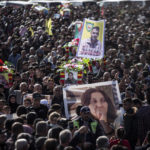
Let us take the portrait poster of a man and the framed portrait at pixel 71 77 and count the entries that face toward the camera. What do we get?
2

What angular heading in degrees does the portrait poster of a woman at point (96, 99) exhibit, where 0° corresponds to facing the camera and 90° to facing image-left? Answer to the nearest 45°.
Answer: approximately 0°

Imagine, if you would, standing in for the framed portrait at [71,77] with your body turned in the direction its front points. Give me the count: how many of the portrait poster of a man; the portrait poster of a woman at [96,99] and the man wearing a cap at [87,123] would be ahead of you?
2

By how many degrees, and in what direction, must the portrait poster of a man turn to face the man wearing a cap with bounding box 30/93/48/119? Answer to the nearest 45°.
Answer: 0° — it already faces them

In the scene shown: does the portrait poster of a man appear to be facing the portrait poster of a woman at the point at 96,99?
yes

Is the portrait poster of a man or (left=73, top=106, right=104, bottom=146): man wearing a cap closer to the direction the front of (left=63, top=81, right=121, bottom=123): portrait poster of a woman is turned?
the man wearing a cap

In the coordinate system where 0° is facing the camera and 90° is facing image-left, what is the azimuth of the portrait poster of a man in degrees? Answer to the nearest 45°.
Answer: approximately 0°

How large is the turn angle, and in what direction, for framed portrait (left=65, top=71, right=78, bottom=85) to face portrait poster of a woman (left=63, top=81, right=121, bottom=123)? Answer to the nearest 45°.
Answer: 0° — it already faces it

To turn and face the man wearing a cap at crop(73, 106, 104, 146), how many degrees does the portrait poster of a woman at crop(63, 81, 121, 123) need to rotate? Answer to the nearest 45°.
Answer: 0° — it already faces them

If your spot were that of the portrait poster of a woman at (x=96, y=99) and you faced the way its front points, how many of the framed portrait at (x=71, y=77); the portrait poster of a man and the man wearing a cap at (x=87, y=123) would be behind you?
2

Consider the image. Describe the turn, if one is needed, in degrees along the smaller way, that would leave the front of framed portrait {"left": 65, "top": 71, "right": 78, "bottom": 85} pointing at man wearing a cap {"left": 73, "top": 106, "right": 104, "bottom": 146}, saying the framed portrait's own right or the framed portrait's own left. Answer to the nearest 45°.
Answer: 0° — it already faces them
